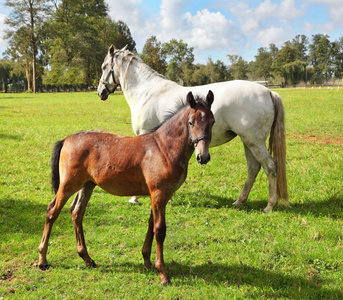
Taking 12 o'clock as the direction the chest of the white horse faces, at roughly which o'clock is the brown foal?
The brown foal is roughly at 10 o'clock from the white horse.

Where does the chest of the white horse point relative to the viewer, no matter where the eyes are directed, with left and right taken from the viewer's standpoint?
facing to the left of the viewer
